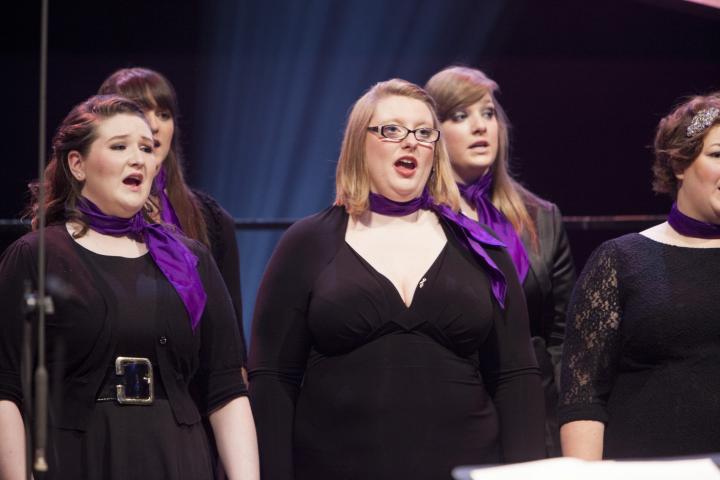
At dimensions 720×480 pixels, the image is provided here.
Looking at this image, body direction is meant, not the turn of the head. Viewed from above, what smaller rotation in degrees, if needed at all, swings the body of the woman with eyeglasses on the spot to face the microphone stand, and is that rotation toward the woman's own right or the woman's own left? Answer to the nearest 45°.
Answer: approximately 45° to the woman's own right

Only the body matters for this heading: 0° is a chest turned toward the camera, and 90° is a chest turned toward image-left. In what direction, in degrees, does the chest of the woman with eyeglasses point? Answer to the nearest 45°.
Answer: approximately 0°
